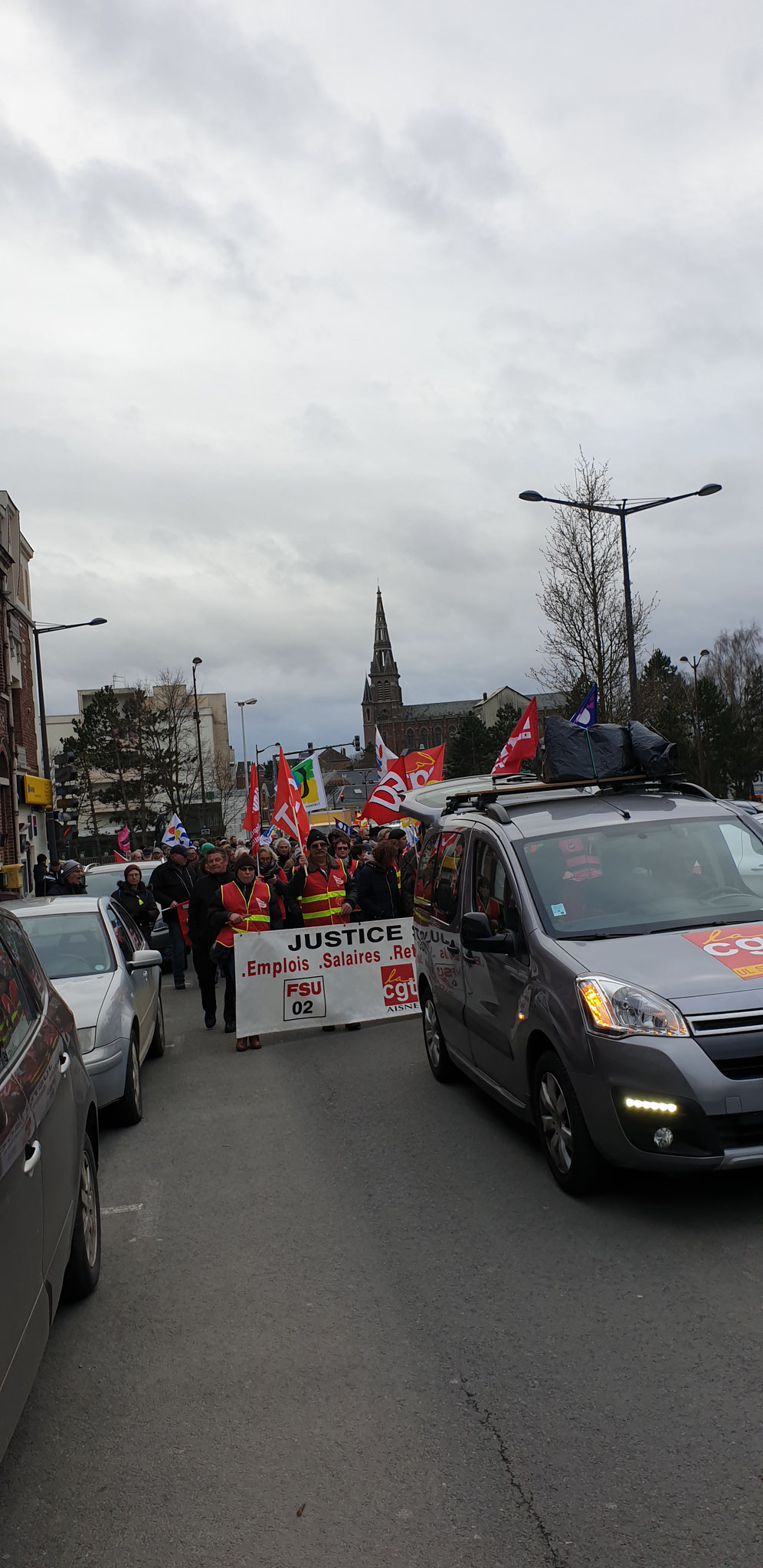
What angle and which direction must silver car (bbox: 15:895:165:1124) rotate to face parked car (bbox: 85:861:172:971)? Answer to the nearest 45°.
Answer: approximately 135° to its right

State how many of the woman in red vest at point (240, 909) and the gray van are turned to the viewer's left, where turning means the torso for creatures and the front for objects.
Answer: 0

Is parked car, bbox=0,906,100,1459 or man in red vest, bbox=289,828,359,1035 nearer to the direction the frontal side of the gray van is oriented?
the parked car

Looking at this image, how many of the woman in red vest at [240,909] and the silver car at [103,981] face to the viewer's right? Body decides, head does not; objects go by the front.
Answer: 0

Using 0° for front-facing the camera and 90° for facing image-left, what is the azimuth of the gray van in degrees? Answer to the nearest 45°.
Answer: approximately 315°

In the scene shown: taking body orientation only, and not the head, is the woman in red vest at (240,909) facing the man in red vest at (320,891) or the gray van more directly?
the gray van

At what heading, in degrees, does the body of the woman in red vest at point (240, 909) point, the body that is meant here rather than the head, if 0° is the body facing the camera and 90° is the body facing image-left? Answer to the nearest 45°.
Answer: approximately 0°

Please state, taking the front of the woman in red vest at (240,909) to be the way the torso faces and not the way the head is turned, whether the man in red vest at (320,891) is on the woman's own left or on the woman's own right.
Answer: on the woman's own left

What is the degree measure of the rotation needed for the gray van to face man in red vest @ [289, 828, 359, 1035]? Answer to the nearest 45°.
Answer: approximately 180°

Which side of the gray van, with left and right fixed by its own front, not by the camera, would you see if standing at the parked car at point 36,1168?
right
